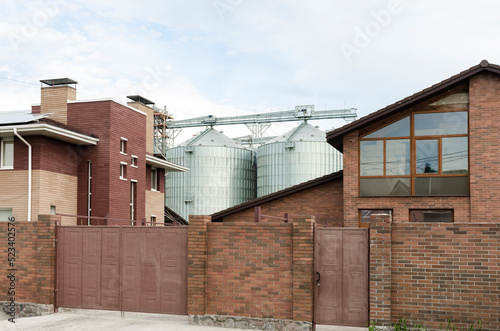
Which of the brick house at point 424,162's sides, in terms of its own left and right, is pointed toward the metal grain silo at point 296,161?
back

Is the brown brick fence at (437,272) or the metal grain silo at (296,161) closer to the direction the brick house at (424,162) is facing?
the brown brick fence

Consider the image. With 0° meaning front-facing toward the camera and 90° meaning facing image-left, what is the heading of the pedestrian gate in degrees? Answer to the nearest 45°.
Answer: approximately 0°

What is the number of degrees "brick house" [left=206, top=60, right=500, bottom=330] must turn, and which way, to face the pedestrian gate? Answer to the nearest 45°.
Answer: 0° — it already faces it

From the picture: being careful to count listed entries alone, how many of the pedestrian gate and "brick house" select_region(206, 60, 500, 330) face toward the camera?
2

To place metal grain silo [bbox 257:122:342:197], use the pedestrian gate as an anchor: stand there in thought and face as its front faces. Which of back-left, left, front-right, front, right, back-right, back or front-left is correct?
back
